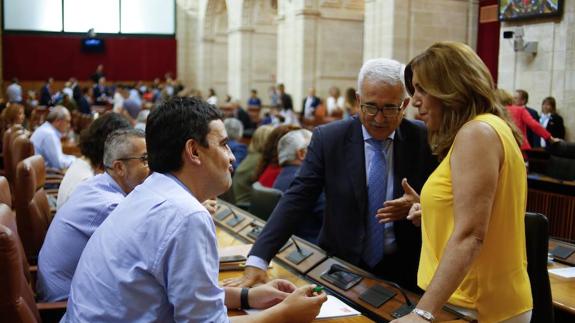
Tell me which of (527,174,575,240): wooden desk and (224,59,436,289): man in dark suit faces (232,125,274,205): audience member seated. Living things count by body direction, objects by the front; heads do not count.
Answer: the wooden desk

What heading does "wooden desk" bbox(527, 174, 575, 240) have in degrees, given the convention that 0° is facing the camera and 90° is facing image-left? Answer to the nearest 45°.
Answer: approximately 45°

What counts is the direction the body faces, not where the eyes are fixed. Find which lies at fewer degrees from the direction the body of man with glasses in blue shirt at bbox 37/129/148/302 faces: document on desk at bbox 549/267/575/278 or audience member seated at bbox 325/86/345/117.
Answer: the document on desk

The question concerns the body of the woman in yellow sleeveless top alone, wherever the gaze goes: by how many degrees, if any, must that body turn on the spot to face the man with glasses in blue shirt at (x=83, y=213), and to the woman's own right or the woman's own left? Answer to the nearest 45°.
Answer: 0° — they already face them

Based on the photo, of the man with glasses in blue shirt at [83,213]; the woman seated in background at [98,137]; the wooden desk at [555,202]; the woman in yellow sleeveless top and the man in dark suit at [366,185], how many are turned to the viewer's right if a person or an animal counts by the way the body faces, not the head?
2

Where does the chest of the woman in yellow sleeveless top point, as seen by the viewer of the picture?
to the viewer's left

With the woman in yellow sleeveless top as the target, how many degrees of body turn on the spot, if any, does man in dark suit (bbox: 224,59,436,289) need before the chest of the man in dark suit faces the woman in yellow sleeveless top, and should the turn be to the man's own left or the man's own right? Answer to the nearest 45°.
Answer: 0° — they already face them

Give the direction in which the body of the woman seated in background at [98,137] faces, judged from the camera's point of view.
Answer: to the viewer's right

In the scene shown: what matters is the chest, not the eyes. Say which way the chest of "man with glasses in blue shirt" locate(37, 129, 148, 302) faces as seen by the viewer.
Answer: to the viewer's right
